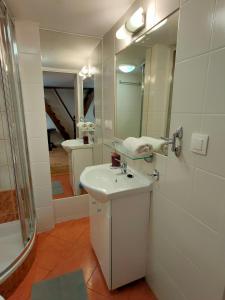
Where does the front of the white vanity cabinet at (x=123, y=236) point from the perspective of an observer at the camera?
facing the viewer and to the left of the viewer

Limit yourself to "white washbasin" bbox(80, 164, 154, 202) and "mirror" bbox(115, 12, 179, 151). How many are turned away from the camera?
0

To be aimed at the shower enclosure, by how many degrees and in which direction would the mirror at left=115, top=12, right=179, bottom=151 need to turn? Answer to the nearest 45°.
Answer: approximately 45° to its right

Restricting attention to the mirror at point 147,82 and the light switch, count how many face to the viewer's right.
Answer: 0
